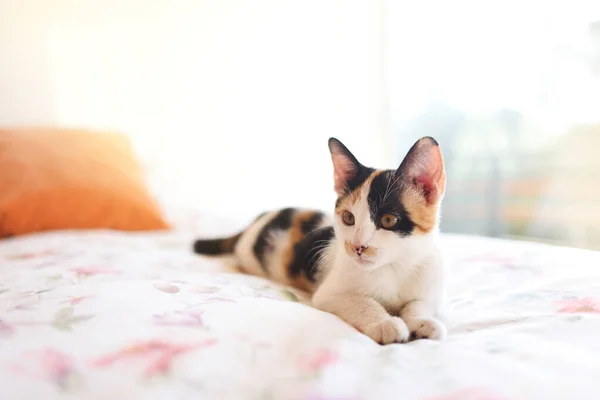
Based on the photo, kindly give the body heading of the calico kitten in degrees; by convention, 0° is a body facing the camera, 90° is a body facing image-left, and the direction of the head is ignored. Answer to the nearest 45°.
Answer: approximately 315°

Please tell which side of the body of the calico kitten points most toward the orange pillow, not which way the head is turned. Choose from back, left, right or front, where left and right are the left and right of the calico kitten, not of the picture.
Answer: back
